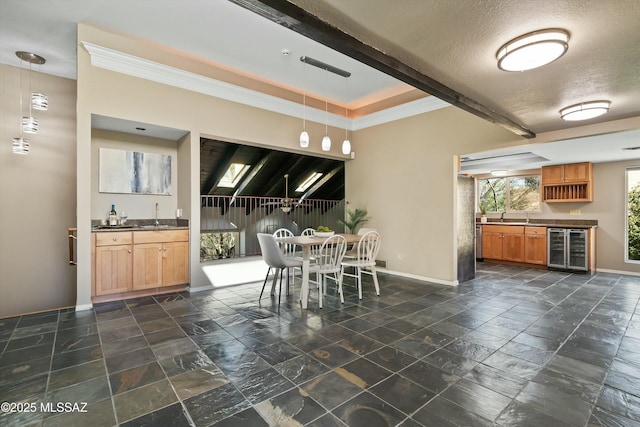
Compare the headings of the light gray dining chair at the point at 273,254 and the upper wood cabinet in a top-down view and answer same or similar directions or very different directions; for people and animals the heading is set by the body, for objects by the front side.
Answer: very different directions

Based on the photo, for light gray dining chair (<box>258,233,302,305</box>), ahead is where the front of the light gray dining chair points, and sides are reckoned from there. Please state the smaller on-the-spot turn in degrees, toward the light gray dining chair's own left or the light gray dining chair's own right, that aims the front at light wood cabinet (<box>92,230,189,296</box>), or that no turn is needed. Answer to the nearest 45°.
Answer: approximately 135° to the light gray dining chair's own left

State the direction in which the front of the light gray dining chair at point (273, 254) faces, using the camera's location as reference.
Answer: facing away from the viewer and to the right of the viewer

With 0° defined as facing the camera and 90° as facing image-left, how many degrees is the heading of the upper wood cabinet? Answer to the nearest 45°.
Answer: approximately 0°

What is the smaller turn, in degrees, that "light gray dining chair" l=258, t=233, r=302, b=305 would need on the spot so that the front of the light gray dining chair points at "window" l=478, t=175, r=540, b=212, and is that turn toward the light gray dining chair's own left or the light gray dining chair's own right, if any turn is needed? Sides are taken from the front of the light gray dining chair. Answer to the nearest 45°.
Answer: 0° — it already faces it

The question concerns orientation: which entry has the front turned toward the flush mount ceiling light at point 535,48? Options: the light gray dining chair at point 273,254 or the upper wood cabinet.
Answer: the upper wood cabinet

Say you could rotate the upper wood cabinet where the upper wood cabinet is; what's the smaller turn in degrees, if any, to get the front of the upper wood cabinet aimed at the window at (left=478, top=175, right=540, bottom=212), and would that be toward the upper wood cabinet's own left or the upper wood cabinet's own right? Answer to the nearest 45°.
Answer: approximately 135° to the upper wood cabinet's own right

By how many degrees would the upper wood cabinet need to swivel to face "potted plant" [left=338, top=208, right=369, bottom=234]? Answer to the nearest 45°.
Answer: approximately 45° to its right

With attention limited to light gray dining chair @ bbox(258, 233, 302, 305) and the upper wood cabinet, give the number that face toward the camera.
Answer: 1

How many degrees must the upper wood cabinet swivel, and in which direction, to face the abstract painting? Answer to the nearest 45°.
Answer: approximately 45° to its right
